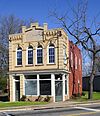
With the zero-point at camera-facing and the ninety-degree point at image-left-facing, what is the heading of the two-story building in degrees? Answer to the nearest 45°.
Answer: approximately 0°
